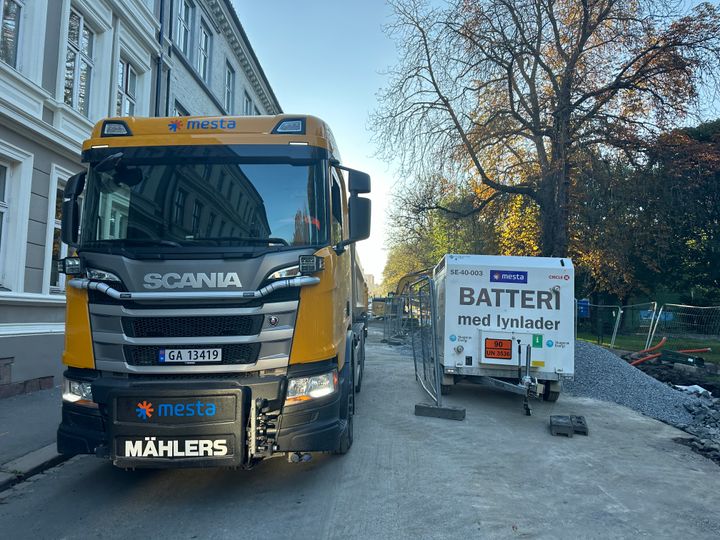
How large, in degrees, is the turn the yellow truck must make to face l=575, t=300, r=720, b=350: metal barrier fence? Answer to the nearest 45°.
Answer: approximately 135° to its left

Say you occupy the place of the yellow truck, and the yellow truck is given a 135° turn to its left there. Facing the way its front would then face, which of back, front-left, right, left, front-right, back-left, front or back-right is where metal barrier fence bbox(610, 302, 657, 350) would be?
front

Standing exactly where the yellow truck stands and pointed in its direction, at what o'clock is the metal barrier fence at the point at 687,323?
The metal barrier fence is roughly at 8 o'clock from the yellow truck.

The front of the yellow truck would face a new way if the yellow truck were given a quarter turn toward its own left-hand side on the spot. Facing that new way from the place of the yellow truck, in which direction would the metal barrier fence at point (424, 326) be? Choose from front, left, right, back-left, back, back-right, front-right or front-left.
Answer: front-left

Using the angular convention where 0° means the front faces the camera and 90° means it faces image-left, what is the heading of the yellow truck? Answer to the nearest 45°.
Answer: approximately 0°
